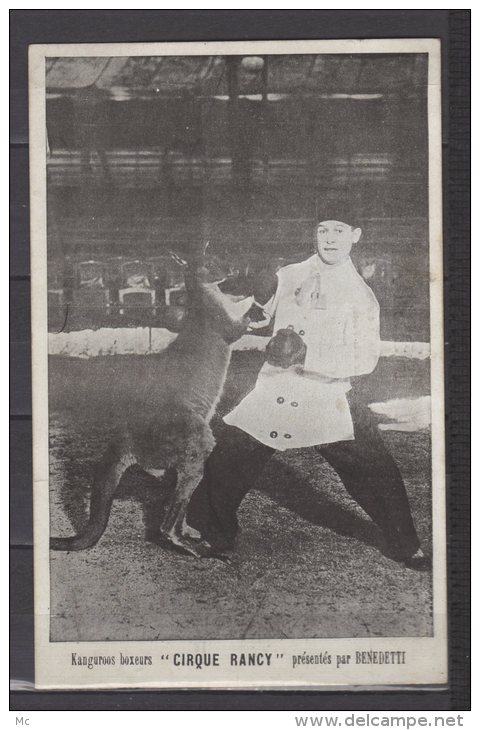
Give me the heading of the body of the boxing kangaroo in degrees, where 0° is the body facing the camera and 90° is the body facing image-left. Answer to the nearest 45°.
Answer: approximately 270°

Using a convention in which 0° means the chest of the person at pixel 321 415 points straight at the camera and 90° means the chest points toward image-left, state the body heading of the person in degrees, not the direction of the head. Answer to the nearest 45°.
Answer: approximately 45°

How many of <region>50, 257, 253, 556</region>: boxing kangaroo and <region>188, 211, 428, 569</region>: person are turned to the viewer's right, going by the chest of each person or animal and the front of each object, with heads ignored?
1
